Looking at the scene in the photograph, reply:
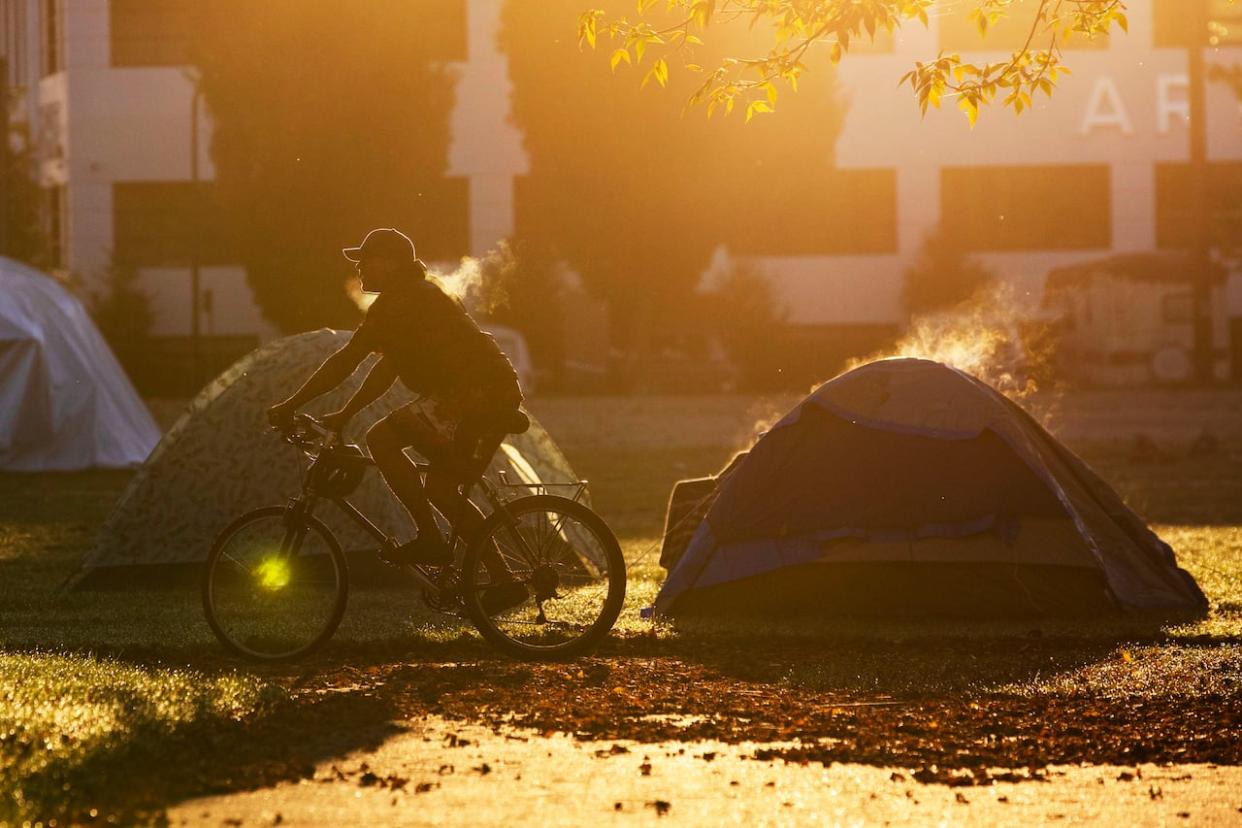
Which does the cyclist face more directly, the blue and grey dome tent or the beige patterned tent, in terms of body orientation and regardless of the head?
the beige patterned tent

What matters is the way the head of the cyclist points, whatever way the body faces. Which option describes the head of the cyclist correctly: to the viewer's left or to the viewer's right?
to the viewer's left

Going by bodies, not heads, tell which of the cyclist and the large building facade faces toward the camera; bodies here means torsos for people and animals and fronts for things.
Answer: the large building facade

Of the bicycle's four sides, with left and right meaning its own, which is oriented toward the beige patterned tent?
right

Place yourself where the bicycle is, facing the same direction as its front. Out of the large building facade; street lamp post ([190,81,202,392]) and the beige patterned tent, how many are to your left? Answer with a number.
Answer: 0

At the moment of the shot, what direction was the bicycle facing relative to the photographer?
facing to the left of the viewer

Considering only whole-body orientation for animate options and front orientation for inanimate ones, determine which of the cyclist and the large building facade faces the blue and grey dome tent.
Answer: the large building facade

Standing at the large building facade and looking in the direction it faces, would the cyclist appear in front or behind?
in front

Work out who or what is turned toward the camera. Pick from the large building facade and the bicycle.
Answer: the large building facade

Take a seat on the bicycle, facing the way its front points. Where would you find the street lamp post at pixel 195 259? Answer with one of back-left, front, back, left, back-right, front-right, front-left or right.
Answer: right

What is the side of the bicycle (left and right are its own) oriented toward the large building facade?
right

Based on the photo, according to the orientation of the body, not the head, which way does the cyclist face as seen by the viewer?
to the viewer's left

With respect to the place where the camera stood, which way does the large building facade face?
facing the viewer

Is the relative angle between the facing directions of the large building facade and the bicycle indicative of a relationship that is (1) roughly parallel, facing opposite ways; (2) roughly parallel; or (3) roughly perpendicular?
roughly perpendicular
